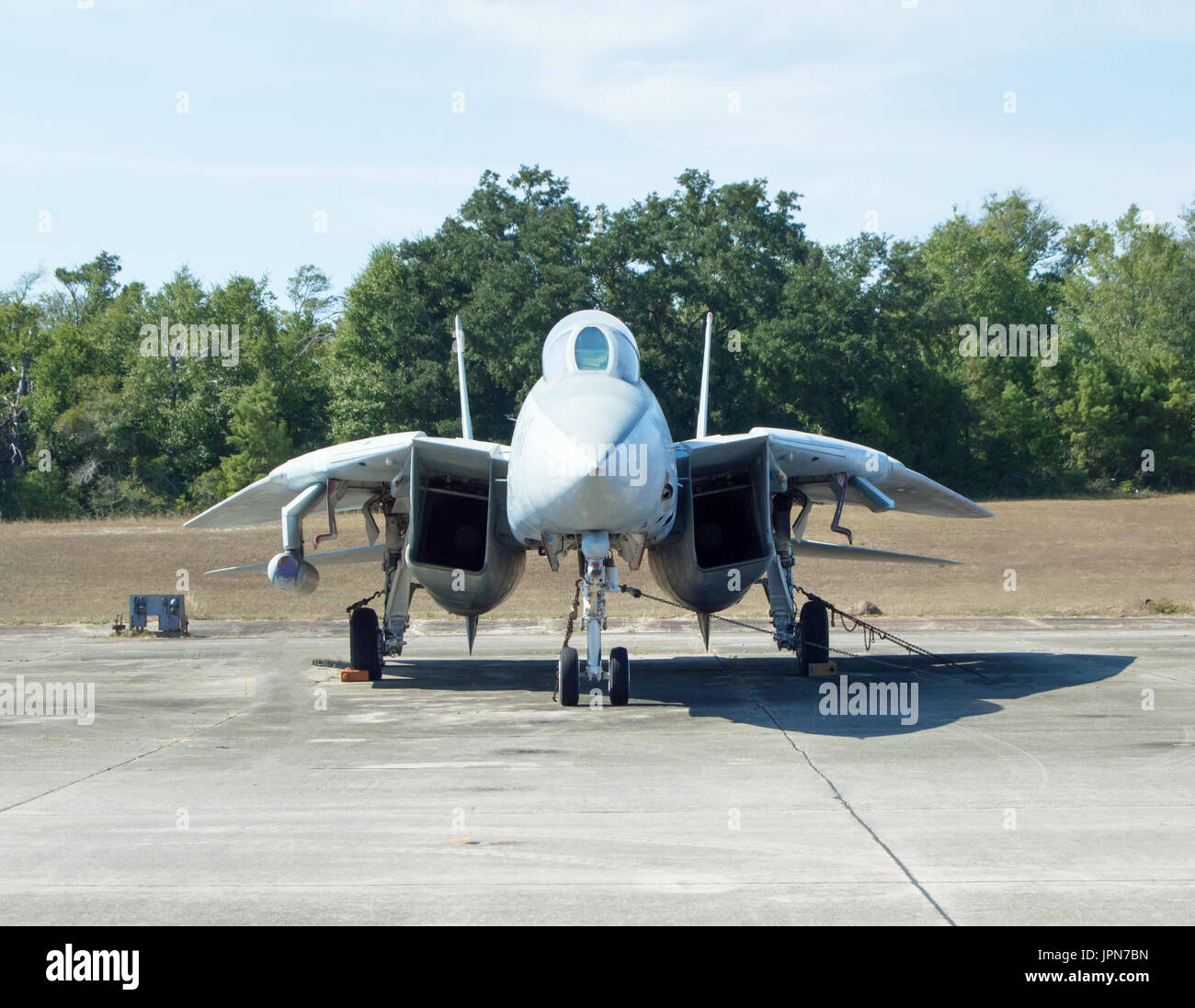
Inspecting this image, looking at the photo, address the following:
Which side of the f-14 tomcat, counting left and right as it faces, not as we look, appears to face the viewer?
front
